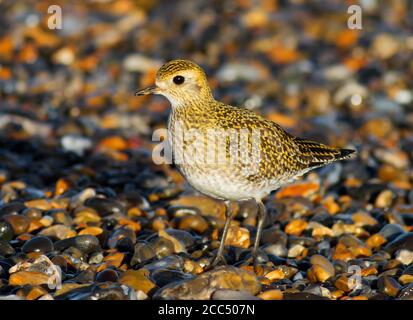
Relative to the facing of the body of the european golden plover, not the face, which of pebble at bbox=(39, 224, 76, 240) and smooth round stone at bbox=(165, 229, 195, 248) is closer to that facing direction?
the pebble

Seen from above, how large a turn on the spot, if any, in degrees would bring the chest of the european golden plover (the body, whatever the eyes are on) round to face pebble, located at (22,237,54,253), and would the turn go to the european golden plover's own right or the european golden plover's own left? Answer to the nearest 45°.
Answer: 0° — it already faces it

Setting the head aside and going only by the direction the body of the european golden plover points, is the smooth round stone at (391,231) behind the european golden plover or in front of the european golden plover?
behind

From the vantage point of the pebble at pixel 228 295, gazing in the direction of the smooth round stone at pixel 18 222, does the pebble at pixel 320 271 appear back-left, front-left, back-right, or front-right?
back-right

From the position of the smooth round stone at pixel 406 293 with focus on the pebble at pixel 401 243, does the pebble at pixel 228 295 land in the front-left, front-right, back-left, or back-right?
back-left

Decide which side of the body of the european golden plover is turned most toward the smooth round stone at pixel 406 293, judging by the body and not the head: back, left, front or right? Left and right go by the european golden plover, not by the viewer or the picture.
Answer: back

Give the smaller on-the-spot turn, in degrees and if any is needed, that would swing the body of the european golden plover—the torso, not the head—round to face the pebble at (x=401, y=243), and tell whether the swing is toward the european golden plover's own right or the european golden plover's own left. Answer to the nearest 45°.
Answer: approximately 135° to the european golden plover's own right

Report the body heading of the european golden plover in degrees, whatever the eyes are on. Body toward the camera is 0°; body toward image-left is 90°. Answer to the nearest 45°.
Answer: approximately 90°

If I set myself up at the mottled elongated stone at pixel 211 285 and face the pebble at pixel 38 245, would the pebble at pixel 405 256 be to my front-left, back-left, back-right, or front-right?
back-right

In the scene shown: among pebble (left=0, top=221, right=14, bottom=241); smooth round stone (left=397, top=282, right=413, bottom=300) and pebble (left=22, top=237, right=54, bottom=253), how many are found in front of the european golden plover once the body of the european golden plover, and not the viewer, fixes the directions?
2

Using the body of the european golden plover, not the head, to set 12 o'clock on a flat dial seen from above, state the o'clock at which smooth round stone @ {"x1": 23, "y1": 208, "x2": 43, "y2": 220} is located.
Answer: The smooth round stone is roughly at 1 o'clock from the european golden plover.
